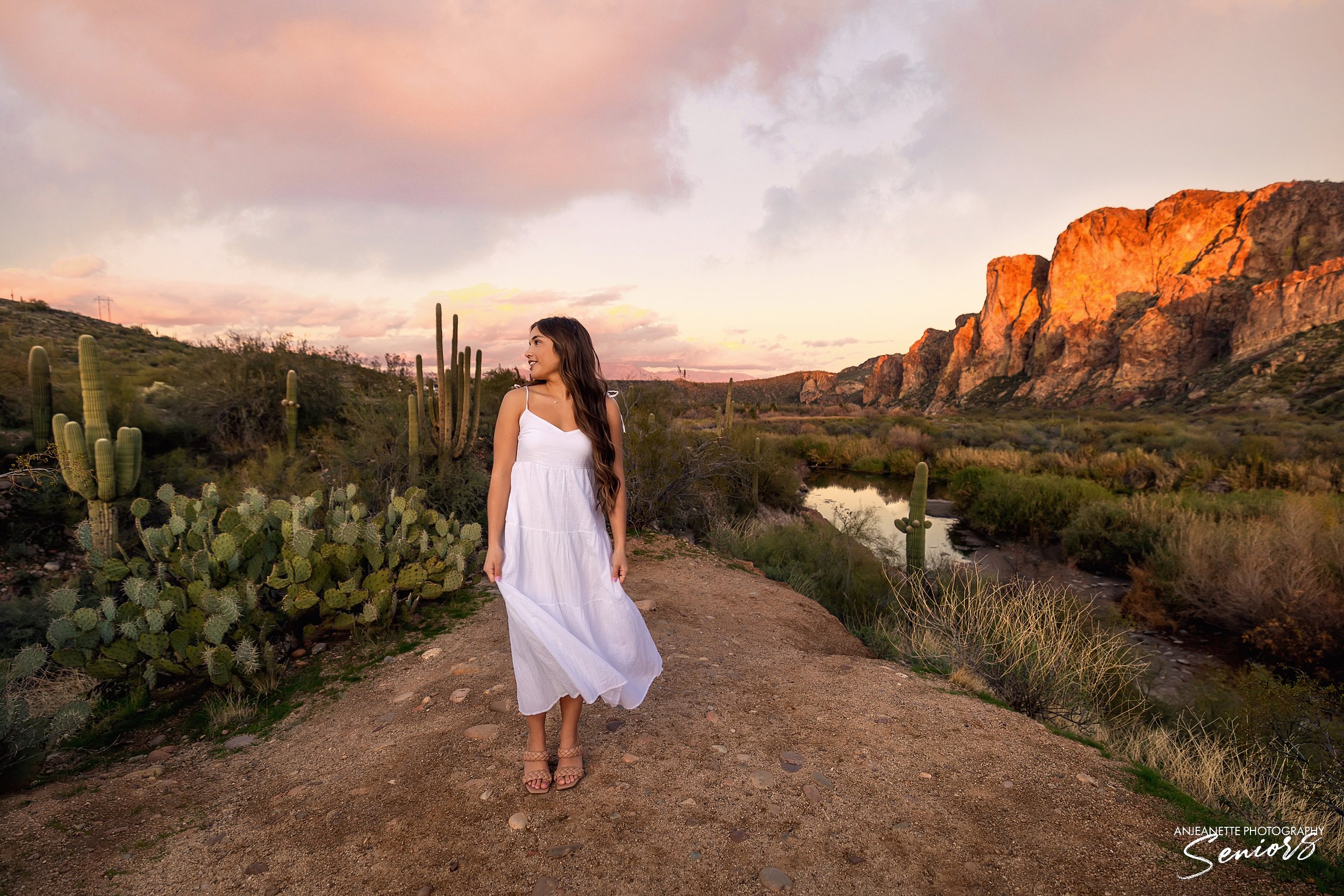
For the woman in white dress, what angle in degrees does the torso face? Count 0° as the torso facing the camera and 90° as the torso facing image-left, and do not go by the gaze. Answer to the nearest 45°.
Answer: approximately 0°

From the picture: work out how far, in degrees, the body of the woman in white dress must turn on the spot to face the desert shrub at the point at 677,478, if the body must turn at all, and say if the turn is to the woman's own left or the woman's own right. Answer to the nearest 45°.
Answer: approximately 180°

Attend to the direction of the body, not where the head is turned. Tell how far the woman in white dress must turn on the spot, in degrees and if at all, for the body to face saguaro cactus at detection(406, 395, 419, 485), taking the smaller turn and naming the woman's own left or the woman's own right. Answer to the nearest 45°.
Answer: approximately 180°

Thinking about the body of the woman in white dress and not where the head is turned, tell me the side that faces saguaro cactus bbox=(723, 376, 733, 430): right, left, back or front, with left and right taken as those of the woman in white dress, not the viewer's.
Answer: back

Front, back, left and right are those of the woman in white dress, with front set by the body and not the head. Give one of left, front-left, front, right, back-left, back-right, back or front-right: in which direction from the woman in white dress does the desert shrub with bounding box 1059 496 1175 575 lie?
back-left

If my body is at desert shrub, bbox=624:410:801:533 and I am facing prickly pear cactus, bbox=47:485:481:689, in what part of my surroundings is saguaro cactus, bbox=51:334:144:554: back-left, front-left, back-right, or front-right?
front-right

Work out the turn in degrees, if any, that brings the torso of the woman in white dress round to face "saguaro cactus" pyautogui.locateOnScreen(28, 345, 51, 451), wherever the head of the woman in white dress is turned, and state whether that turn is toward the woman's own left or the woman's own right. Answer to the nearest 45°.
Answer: approximately 135° to the woman's own right

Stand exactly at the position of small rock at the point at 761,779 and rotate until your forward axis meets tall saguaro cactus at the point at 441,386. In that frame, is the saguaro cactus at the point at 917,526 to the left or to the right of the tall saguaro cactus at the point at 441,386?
right

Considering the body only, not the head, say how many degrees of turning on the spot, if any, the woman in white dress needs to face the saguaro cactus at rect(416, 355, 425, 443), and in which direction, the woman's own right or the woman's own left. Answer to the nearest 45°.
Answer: approximately 180°

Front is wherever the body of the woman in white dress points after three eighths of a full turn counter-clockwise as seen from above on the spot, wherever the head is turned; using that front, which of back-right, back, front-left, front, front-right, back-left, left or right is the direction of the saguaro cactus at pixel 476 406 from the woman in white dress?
front-left

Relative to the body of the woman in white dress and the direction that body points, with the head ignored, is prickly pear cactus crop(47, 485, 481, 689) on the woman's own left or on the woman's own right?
on the woman's own right

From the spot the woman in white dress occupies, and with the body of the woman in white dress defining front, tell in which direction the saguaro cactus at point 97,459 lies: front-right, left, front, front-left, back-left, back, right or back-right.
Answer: back-right

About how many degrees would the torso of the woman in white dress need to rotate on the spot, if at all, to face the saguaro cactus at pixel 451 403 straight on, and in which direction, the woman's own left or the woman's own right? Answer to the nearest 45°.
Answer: approximately 180°

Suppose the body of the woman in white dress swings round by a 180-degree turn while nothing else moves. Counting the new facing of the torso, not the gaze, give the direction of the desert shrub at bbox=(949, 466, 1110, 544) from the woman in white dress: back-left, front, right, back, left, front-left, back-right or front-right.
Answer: front-right
